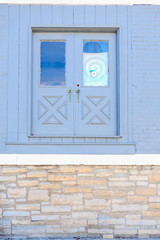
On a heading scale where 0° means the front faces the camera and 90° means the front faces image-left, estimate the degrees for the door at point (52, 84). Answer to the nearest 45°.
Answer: approximately 0°

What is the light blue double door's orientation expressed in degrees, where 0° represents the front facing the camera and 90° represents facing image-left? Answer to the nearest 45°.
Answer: approximately 0°
